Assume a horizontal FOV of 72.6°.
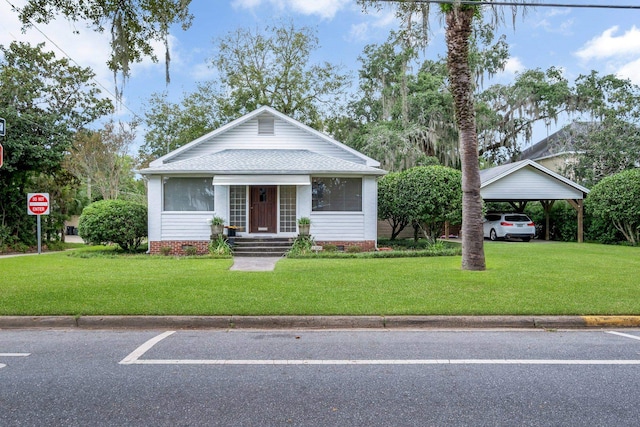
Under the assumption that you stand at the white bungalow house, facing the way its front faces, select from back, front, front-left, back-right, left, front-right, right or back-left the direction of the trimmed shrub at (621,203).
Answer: left

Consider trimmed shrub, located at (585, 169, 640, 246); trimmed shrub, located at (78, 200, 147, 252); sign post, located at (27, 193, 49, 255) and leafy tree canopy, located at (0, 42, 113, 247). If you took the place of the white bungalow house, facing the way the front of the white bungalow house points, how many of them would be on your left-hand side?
1

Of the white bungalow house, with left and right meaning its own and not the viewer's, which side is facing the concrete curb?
front

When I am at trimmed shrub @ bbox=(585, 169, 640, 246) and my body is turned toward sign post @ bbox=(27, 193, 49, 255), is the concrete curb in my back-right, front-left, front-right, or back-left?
front-left

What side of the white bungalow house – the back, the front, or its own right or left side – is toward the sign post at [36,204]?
right

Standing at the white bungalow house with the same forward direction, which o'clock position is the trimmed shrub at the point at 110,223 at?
The trimmed shrub is roughly at 3 o'clock from the white bungalow house.

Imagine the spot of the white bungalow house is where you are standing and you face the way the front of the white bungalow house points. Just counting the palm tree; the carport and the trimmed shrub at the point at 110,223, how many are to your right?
1

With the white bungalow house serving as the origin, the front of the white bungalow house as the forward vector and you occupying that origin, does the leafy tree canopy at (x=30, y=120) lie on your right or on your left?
on your right

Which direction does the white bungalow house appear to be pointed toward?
toward the camera

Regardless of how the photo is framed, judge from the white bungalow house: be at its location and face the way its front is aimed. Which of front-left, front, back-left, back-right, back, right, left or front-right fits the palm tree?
front-left
